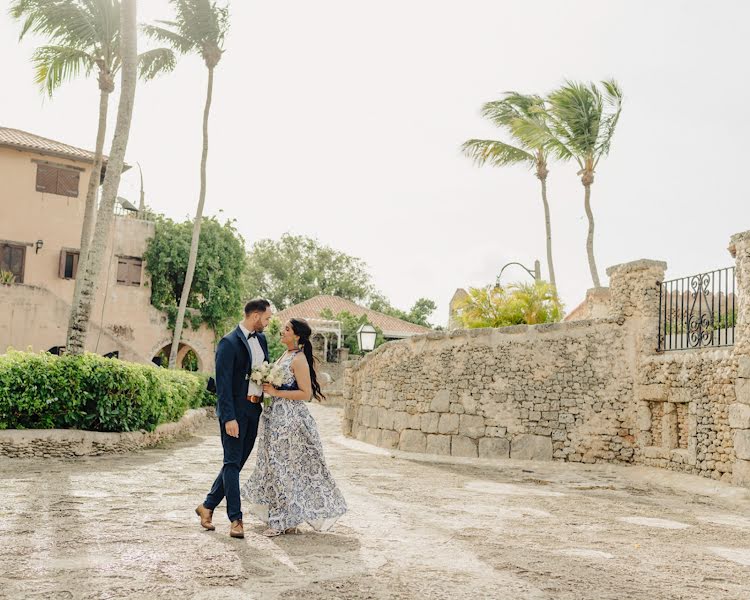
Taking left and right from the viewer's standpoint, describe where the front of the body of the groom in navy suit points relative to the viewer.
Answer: facing the viewer and to the right of the viewer

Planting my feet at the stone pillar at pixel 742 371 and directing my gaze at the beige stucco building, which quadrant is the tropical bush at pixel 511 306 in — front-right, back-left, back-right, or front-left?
front-right

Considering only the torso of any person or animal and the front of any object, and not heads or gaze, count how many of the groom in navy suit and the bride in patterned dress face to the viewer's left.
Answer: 1

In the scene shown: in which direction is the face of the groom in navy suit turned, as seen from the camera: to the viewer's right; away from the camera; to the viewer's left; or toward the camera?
to the viewer's right

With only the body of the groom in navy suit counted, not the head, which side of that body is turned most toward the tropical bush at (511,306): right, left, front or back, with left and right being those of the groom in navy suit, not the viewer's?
left

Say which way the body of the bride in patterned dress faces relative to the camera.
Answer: to the viewer's left

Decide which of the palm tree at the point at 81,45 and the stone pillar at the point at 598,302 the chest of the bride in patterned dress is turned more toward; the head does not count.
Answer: the palm tree

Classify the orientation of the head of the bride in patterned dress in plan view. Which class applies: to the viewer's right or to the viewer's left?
to the viewer's left

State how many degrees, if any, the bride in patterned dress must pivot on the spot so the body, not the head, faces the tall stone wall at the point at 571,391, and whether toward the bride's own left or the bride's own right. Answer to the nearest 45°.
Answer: approximately 135° to the bride's own right

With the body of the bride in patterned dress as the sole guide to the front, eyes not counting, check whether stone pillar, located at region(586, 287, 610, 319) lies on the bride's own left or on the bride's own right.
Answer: on the bride's own right

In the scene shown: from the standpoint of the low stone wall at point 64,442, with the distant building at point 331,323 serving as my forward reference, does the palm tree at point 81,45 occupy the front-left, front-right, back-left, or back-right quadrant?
front-left

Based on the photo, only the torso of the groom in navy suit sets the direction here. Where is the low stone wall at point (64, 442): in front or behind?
behind

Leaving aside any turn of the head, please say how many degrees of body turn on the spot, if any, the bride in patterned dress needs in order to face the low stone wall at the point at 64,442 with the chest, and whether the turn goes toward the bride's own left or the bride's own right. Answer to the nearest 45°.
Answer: approximately 45° to the bride's own right

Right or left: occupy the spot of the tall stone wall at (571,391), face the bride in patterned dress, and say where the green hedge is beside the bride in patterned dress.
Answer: right
